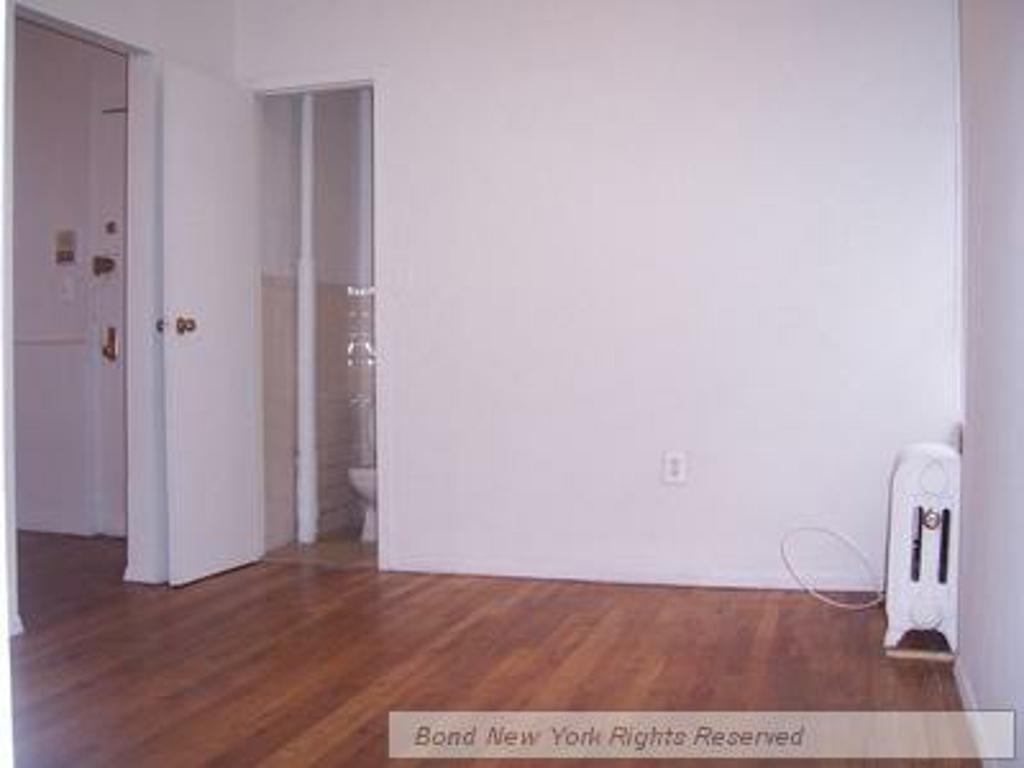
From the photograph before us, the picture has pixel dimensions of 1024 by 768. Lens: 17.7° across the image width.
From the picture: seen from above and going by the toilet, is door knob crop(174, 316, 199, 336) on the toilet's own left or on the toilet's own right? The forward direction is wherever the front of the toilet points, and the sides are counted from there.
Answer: on the toilet's own left

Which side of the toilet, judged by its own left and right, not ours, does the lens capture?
left

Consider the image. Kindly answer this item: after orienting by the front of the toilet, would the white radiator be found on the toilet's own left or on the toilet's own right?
on the toilet's own left
